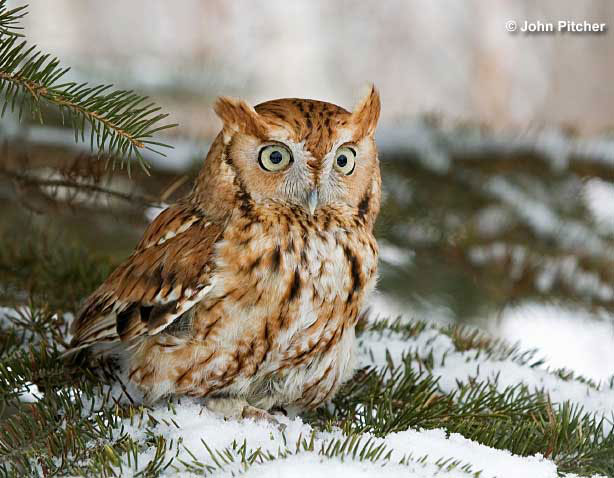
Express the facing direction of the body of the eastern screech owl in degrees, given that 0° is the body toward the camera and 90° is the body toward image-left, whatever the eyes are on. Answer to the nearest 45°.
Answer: approximately 315°
